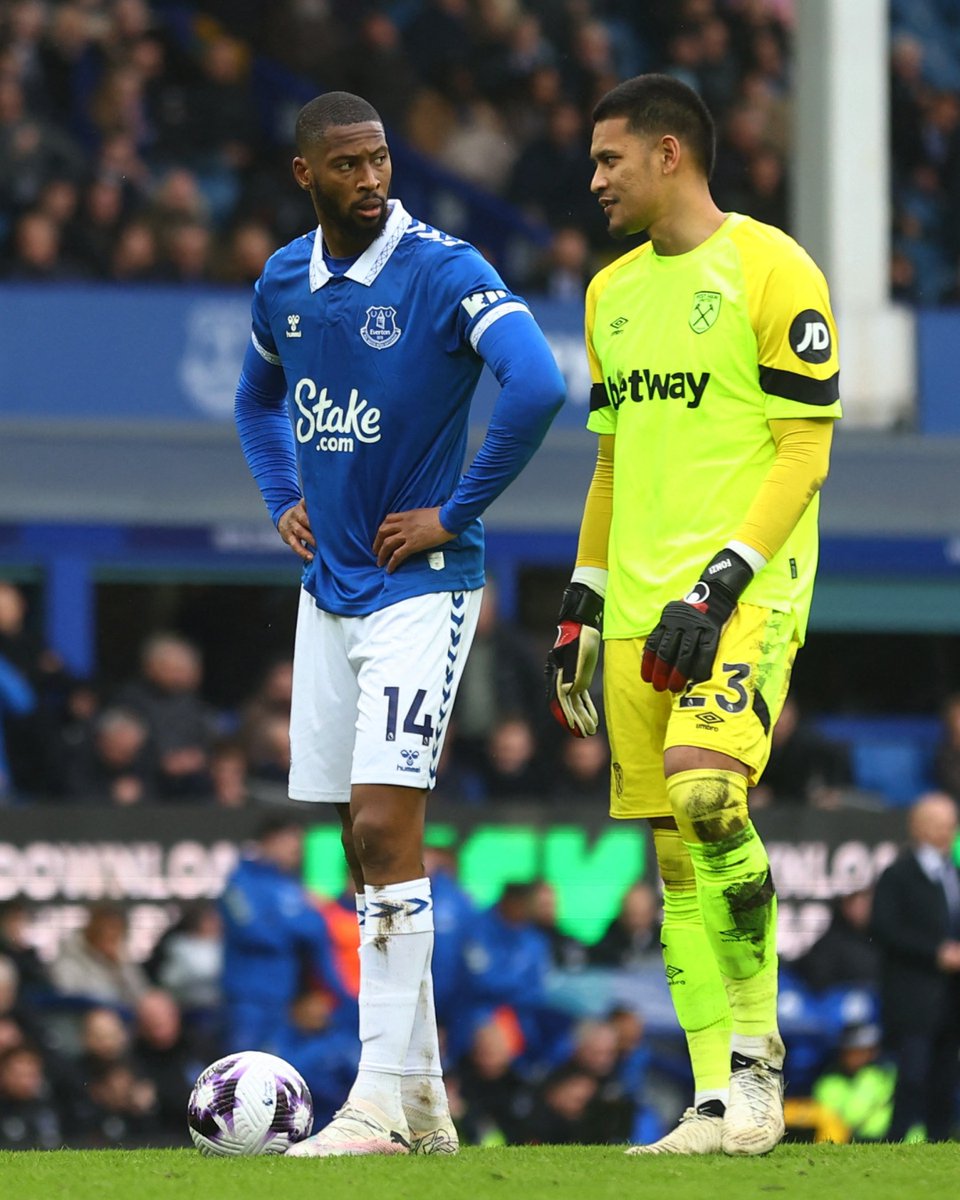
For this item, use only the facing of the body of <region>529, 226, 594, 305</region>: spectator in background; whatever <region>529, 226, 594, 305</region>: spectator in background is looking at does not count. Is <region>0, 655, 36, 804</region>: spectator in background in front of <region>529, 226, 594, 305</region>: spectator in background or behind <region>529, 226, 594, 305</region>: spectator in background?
in front

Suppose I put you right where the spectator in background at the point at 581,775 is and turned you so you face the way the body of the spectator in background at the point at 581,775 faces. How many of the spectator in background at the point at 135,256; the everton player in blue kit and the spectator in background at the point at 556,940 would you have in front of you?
2

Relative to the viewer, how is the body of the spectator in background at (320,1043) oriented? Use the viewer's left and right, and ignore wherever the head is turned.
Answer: facing the viewer

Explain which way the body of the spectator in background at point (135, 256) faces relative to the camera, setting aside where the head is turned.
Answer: toward the camera

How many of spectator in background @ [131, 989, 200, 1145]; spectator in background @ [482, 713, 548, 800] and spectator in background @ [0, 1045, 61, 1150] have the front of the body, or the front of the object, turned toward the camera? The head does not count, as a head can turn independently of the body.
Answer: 3

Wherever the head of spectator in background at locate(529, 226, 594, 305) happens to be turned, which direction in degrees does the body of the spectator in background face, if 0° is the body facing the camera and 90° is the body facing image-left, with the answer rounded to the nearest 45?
approximately 0°

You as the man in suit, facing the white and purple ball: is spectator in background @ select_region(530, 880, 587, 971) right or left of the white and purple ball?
right

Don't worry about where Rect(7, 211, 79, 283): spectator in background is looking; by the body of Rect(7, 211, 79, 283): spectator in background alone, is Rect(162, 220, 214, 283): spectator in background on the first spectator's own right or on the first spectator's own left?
on the first spectator's own left

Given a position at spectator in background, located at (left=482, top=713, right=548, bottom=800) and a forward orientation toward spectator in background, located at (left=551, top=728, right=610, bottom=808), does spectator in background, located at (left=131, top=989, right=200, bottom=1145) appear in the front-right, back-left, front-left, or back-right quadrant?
back-right

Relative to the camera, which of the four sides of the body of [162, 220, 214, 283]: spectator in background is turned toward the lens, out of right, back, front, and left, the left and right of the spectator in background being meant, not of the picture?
front

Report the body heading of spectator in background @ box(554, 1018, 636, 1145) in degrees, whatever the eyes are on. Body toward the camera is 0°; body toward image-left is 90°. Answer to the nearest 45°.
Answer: approximately 0°
